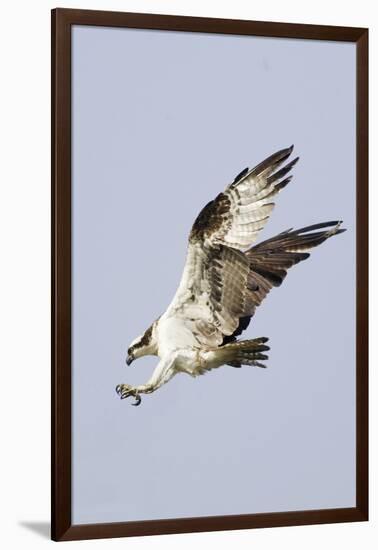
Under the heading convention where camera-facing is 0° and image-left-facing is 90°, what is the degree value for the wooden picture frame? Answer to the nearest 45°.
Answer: approximately 315°
